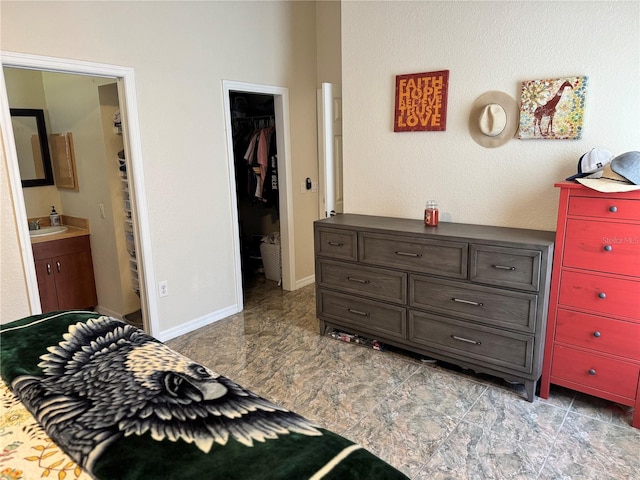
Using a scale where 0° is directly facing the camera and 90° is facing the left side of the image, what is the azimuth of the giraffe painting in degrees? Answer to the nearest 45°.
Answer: approximately 0°

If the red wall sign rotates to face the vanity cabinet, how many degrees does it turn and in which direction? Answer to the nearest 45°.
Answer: approximately 45° to its right

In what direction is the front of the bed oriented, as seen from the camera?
facing away from the viewer and to the right of the viewer

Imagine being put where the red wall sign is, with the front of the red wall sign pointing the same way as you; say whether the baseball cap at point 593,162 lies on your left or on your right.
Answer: on your left

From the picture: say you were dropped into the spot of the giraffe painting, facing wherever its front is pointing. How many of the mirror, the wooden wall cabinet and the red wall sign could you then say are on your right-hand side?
3

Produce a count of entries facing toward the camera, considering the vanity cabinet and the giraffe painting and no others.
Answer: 2
